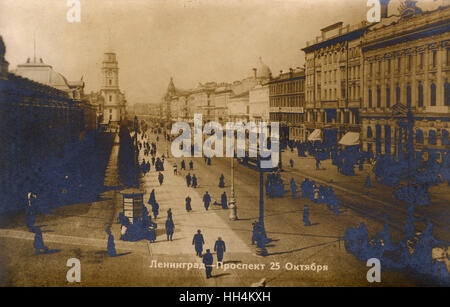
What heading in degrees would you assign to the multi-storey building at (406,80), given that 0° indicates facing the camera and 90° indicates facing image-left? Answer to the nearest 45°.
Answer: approximately 45°

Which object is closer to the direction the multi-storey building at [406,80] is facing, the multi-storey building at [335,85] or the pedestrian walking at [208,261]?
the pedestrian walking

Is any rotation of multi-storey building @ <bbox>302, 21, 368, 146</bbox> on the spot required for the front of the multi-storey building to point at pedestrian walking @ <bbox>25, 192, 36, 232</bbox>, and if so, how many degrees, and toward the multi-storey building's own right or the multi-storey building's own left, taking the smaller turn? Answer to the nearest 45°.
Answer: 0° — it already faces them

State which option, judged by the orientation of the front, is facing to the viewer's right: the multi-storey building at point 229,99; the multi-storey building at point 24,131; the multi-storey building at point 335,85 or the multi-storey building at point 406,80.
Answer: the multi-storey building at point 24,131

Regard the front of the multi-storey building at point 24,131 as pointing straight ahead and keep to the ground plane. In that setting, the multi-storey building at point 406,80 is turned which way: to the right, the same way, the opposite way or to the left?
the opposite way

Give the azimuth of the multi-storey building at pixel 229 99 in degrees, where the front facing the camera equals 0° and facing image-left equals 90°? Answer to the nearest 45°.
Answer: approximately 45°

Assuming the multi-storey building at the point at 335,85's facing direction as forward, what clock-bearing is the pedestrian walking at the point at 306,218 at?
The pedestrian walking is roughly at 11 o'clock from the multi-storey building.

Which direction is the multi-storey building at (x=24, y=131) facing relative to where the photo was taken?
to the viewer's right
